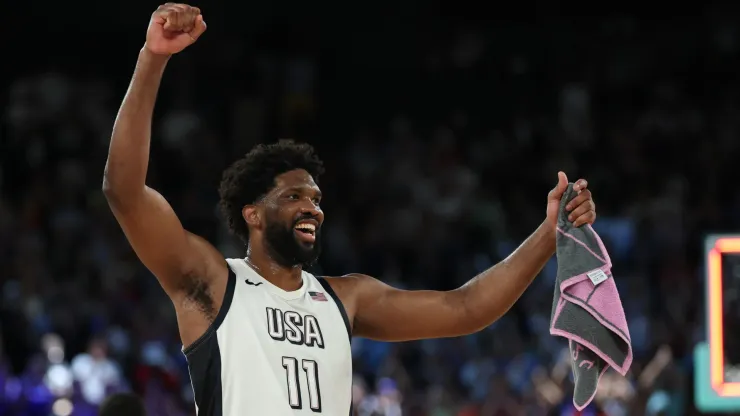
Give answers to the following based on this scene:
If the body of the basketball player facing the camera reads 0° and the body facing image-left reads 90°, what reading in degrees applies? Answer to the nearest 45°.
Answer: approximately 315°
